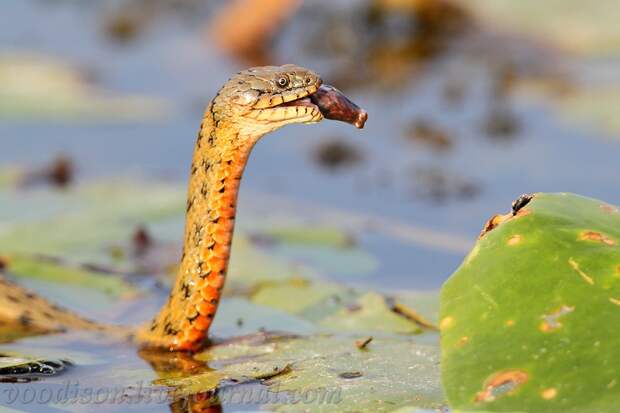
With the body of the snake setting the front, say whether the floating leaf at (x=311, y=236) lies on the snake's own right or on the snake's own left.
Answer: on the snake's own left

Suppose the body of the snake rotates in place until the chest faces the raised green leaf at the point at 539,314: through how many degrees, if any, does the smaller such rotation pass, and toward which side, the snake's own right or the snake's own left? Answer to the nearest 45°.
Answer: approximately 45° to the snake's own right

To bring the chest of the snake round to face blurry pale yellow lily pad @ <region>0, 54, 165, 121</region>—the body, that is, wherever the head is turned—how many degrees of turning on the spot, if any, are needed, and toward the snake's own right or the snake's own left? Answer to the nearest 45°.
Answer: approximately 90° to the snake's own left

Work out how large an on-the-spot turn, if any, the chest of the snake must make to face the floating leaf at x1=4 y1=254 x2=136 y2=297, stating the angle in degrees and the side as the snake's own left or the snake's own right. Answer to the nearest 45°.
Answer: approximately 135° to the snake's own left

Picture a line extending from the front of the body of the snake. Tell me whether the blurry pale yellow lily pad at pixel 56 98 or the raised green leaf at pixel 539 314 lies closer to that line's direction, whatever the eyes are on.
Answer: the raised green leaf

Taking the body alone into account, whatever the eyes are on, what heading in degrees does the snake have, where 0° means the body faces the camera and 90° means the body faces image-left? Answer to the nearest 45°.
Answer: approximately 270°
